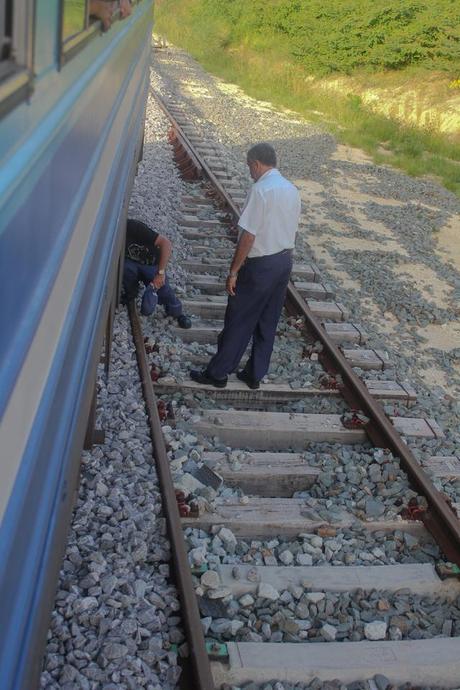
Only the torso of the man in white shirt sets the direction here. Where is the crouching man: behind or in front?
in front

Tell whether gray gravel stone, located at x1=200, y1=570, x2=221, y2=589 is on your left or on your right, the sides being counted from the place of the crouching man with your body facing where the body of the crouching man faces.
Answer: on your left

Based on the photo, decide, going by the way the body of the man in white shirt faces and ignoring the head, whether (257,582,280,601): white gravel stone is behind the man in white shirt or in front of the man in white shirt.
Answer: behind

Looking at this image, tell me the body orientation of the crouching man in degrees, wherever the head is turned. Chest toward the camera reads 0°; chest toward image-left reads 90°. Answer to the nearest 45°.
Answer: approximately 45°

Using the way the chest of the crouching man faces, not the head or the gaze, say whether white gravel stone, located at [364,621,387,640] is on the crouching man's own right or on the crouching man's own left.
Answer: on the crouching man's own left

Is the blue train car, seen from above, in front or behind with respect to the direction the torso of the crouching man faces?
in front

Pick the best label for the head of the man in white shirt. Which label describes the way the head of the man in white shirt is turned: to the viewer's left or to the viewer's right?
to the viewer's left

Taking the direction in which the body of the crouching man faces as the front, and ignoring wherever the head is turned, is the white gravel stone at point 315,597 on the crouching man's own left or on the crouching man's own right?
on the crouching man's own left

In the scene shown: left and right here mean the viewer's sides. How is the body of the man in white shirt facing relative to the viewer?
facing away from the viewer and to the left of the viewer

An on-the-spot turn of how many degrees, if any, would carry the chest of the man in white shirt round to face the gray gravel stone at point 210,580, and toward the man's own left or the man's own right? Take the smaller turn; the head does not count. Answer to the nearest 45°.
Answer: approximately 135° to the man's own left
